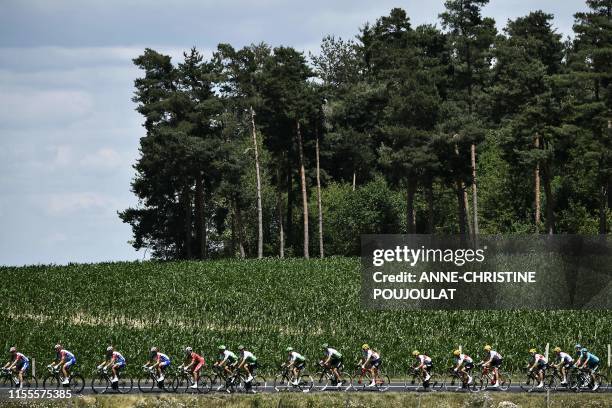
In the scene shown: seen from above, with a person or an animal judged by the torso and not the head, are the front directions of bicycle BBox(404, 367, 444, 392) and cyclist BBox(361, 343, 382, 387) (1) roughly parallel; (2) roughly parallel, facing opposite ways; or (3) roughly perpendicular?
roughly parallel

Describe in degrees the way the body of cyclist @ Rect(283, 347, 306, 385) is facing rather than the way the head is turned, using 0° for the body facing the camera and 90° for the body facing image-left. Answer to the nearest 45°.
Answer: approximately 90°

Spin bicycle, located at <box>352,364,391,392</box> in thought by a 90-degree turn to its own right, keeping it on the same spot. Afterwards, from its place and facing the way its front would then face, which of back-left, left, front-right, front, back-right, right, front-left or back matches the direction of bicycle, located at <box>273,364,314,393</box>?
left

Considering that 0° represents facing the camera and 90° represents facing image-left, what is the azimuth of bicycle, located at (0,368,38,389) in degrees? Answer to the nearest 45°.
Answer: approximately 90°

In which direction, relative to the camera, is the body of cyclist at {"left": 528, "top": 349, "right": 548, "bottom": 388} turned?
to the viewer's left

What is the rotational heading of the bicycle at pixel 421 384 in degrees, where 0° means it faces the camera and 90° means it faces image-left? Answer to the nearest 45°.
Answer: approximately 90°

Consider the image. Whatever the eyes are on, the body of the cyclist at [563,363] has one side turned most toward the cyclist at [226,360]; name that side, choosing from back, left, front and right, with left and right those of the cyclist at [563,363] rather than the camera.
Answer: front

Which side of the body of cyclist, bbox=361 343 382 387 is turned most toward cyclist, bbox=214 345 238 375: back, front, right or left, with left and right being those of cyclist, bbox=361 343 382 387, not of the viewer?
front

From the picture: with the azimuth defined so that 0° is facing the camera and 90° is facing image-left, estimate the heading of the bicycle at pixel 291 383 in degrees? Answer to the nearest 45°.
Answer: approximately 90°

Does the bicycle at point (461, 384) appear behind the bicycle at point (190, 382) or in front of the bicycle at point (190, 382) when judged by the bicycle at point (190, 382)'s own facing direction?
behind

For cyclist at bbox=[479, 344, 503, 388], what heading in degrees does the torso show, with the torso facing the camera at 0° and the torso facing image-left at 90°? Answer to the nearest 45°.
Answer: approximately 90°

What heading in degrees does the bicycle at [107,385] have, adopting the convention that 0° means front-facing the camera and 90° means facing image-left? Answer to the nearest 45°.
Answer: approximately 90°

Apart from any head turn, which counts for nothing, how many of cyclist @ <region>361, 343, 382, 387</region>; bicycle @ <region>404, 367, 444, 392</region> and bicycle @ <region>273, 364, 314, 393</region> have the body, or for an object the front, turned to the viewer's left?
3

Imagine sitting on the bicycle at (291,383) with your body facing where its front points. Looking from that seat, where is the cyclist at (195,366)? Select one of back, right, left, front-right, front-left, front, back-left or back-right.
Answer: front

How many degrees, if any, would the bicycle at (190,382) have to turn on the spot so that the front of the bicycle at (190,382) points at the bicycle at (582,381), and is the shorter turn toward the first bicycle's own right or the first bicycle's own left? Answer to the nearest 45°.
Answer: approximately 180°
